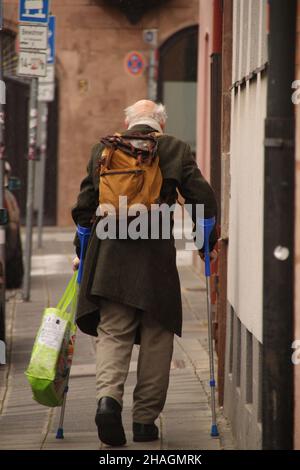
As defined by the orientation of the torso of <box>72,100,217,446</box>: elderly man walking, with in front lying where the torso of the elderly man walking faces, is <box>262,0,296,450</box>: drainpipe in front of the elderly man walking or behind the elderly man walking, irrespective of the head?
behind

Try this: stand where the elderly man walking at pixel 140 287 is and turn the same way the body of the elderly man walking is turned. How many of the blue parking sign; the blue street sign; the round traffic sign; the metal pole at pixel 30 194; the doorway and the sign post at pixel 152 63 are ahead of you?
6

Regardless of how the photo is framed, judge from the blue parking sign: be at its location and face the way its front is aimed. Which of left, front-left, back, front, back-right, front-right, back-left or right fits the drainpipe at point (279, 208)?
front

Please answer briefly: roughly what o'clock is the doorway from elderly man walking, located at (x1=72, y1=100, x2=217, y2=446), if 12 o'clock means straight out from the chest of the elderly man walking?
The doorway is roughly at 12 o'clock from the elderly man walking.

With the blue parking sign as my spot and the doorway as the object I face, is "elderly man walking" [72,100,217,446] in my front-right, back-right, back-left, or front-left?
back-right

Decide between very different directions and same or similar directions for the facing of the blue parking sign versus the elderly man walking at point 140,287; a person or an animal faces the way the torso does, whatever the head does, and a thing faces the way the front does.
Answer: very different directions

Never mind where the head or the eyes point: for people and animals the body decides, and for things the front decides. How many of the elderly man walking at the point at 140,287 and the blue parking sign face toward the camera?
1

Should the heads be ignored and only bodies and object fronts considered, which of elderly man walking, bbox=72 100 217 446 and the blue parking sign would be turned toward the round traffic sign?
the elderly man walking

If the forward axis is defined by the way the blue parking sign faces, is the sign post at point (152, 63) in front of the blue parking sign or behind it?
behind

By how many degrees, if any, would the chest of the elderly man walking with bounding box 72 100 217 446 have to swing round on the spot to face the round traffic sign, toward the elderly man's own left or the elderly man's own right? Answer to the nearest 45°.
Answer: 0° — they already face it

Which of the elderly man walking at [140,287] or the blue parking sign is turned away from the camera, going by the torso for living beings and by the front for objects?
the elderly man walking

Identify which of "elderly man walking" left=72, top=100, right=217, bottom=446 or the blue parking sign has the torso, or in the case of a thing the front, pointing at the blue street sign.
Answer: the elderly man walking

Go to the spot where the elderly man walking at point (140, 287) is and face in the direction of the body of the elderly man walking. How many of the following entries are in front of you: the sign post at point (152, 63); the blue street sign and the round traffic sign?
3

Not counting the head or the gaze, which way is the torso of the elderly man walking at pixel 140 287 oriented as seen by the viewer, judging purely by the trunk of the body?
away from the camera
